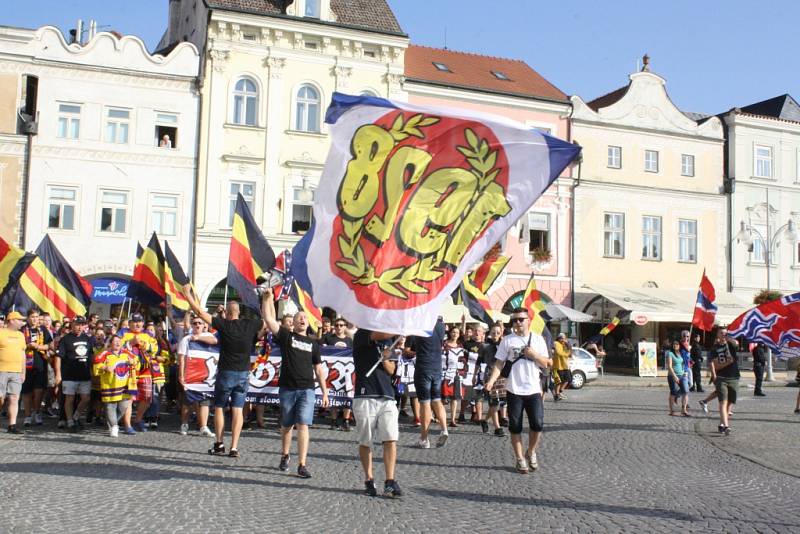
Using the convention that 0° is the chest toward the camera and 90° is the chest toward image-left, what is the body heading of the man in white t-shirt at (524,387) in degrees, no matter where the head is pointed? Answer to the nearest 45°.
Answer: approximately 0°

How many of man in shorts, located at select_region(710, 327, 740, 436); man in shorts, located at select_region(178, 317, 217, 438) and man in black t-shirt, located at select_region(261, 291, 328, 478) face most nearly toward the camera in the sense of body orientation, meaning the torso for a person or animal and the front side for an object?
3

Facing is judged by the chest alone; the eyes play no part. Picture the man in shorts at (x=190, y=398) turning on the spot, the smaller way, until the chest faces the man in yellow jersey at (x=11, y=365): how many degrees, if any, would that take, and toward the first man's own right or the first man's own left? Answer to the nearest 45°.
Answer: approximately 90° to the first man's own right

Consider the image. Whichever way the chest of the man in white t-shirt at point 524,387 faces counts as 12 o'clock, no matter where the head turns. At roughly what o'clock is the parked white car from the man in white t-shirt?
The parked white car is roughly at 6 o'clock from the man in white t-shirt.

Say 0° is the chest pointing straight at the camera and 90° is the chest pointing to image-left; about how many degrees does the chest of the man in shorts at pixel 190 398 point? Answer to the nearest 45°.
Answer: approximately 0°
